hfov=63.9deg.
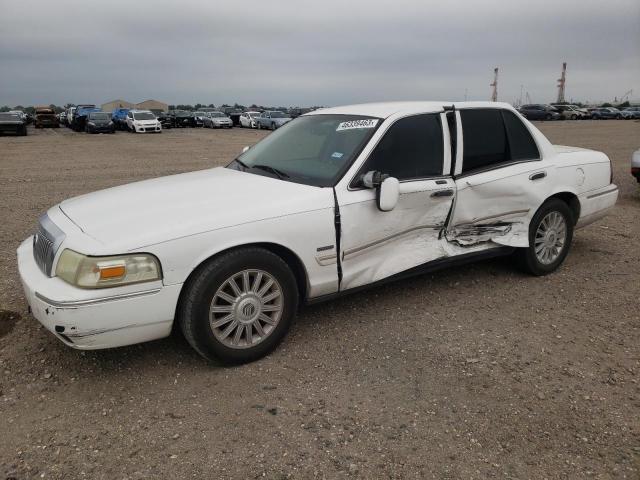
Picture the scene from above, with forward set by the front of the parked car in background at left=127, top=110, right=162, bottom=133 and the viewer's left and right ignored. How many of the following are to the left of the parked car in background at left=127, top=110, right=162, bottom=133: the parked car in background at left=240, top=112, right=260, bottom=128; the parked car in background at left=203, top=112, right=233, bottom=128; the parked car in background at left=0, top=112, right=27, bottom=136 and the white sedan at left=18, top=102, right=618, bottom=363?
2

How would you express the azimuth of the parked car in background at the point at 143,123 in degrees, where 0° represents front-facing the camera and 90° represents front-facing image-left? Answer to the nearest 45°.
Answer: approximately 315°

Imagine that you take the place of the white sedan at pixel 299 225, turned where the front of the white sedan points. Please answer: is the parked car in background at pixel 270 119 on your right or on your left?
on your right
